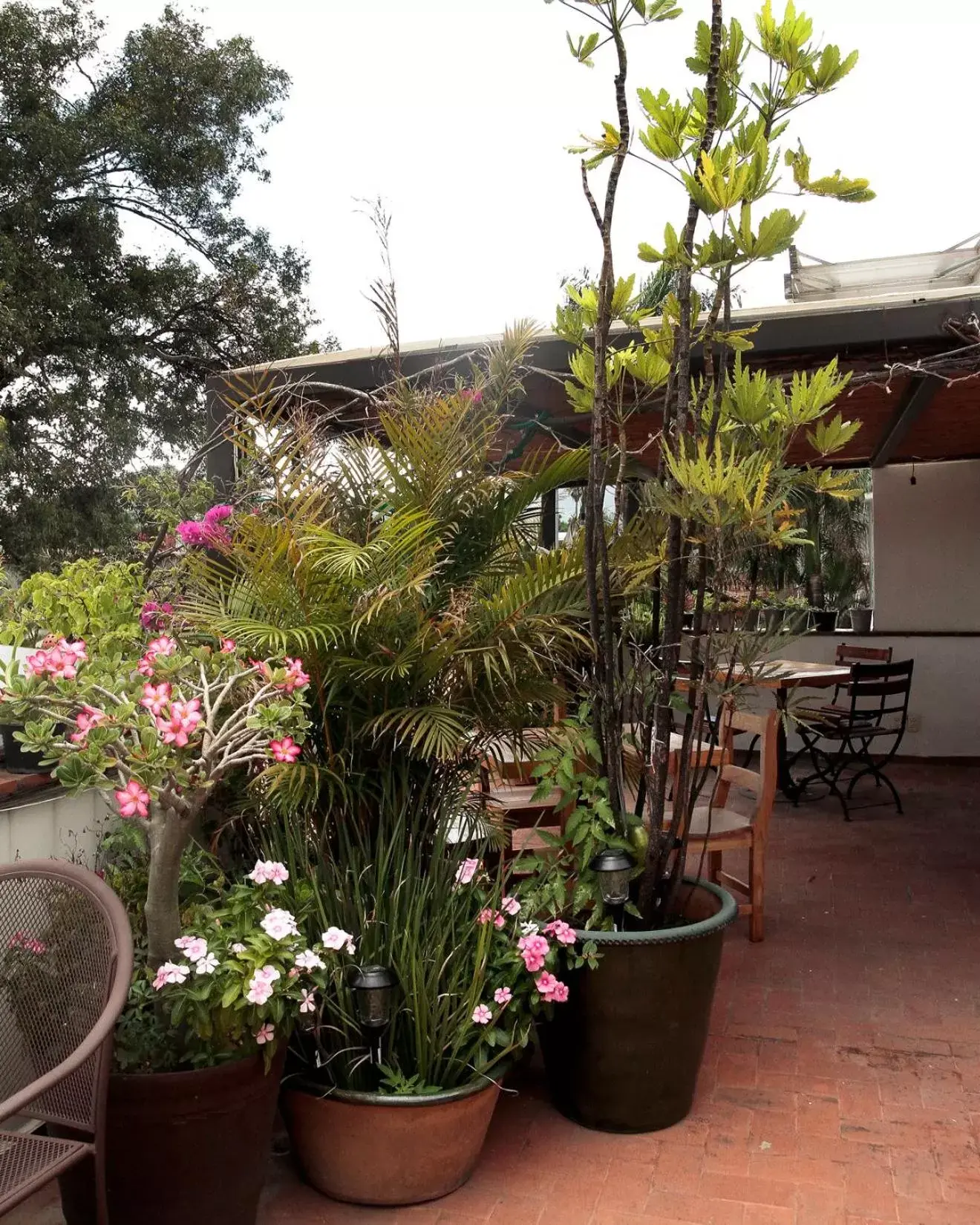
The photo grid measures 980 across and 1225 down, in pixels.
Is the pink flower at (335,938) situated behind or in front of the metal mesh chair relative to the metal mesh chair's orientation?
behind

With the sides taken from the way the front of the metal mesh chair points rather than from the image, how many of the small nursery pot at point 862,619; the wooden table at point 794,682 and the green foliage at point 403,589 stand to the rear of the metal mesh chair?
3

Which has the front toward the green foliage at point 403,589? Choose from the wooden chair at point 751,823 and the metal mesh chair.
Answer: the wooden chair

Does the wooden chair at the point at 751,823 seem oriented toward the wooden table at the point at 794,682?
no

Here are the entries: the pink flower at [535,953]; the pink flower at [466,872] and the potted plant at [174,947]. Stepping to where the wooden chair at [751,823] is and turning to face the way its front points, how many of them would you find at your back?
0

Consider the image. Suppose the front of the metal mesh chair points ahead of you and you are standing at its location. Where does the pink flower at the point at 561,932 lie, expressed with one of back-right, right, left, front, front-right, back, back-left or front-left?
back-left

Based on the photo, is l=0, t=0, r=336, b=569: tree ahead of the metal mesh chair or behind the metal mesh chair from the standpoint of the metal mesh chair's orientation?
behind

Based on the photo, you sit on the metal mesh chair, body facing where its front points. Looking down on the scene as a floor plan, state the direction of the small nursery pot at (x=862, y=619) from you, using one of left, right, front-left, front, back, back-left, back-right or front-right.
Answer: back

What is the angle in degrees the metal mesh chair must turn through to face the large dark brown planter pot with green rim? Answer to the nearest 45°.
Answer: approximately 135° to its left

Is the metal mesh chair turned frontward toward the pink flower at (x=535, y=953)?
no

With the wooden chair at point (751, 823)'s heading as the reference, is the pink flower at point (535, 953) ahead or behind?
ahead

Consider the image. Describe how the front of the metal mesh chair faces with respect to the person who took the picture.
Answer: facing the viewer and to the left of the viewer

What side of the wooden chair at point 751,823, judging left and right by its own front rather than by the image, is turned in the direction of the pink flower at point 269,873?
front

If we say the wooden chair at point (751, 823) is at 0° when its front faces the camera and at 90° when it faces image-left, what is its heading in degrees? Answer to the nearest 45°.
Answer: approximately 45°

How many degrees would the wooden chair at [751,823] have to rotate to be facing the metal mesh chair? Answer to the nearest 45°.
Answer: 0° — it already faces it
